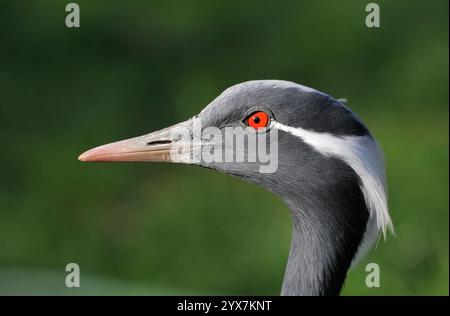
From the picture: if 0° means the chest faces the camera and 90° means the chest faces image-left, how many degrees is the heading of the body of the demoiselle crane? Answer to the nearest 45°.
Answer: approximately 90°
